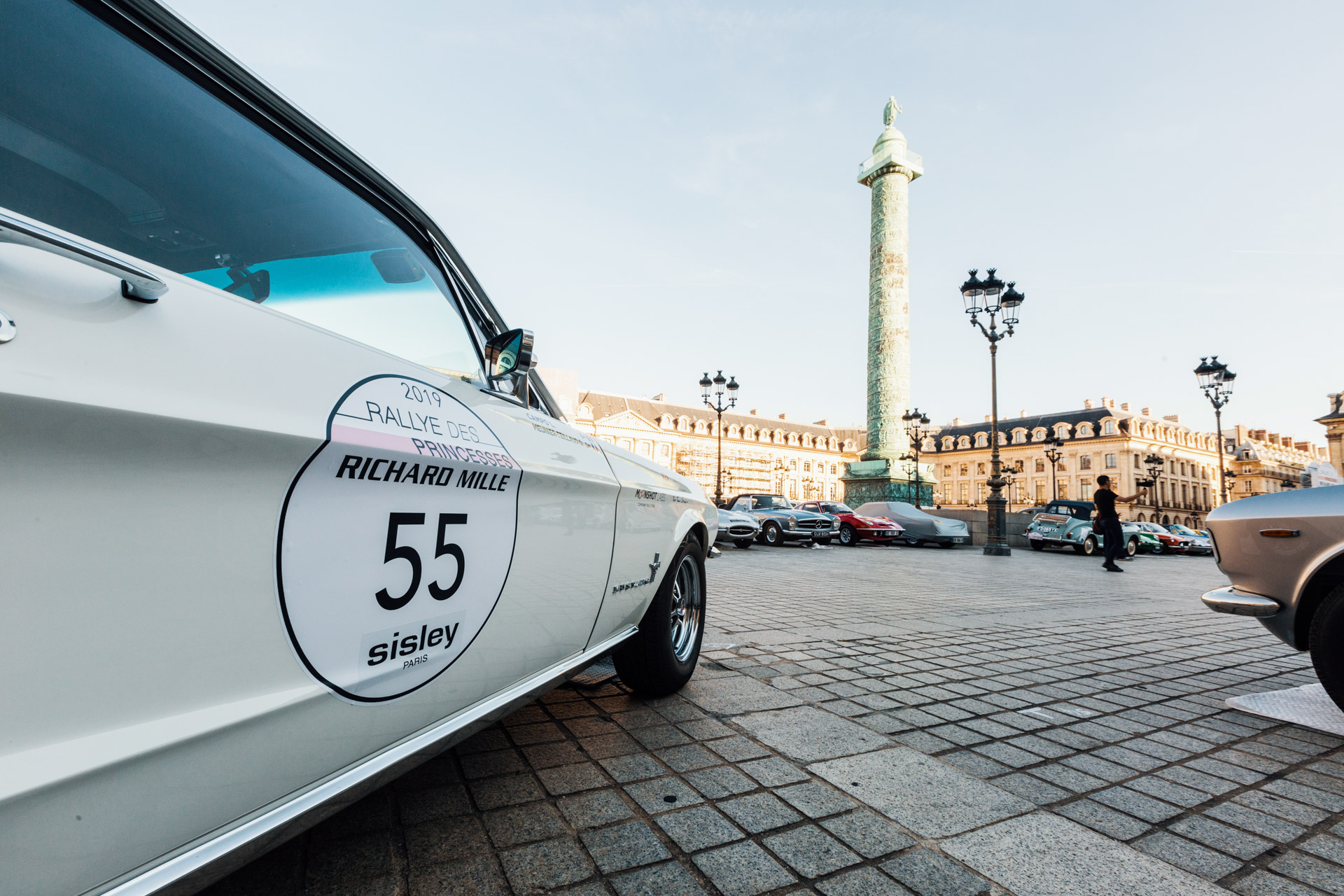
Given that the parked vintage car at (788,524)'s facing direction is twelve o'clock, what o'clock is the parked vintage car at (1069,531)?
the parked vintage car at (1069,531) is roughly at 10 o'clock from the parked vintage car at (788,524).

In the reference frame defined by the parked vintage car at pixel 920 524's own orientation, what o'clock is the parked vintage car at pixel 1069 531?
the parked vintage car at pixel 1069 531 is roughly at 10 o'clock from the parked vintage car at pixel 920 524.

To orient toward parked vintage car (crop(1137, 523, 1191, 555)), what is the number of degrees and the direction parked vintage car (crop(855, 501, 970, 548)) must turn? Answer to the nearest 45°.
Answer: approximately 90° to its left

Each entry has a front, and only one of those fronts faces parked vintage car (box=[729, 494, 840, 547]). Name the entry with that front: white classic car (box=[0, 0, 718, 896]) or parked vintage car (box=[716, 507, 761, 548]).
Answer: the white classic car

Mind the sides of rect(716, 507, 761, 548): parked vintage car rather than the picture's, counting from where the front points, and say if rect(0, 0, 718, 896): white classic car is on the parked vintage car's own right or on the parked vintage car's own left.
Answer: on the parked vintage car's own right

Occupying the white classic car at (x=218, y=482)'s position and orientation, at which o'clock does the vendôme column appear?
The vendôme column is roughly at 12 o'clock from the white classic car.

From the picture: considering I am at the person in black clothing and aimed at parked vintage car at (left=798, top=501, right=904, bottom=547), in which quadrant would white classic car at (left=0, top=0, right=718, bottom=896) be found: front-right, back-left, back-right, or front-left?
back-left
